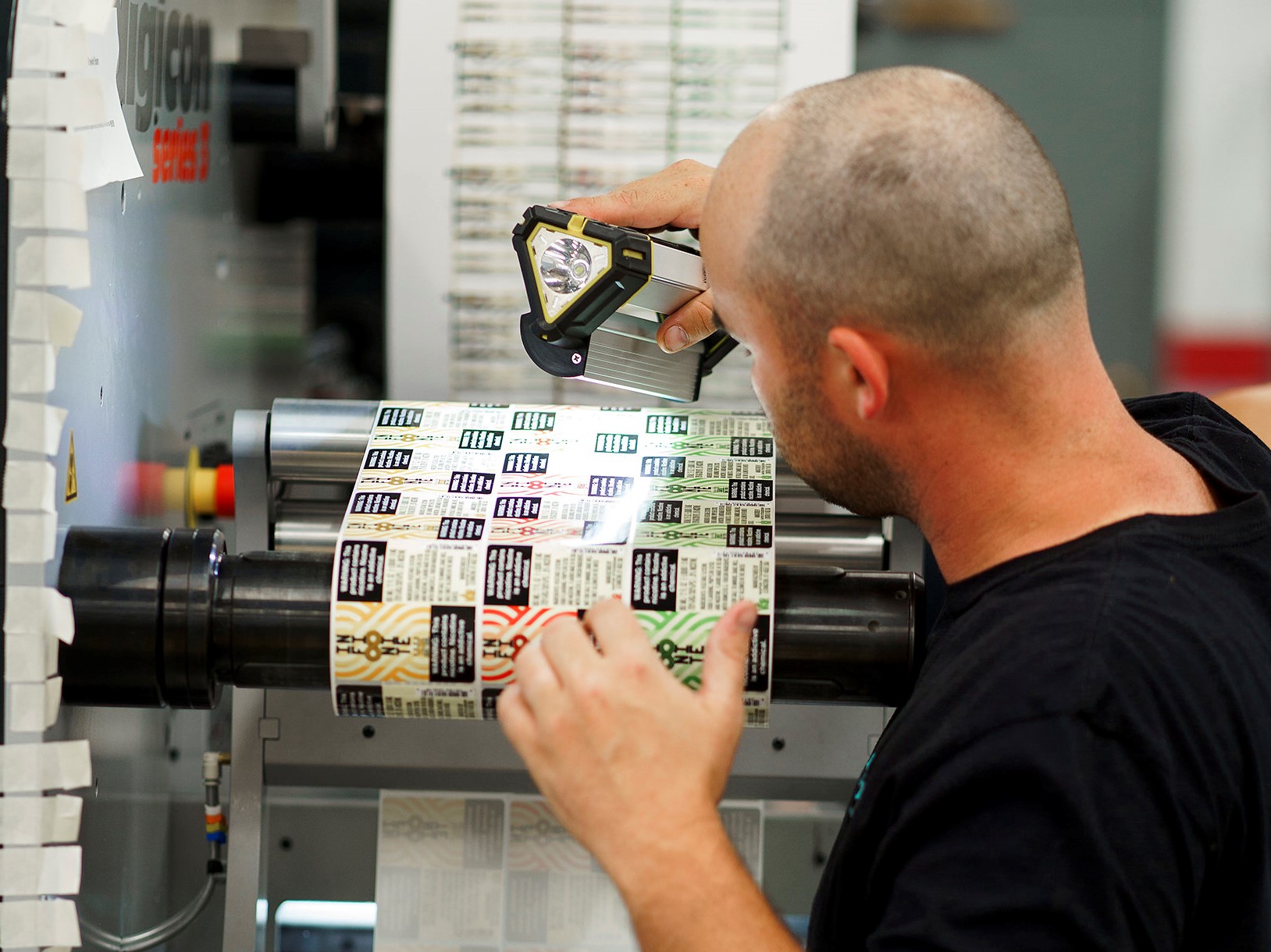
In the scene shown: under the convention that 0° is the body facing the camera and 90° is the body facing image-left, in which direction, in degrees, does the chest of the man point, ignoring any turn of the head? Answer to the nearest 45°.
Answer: approximately 135°

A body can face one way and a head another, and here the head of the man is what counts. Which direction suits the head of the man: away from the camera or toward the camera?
away from the camera
